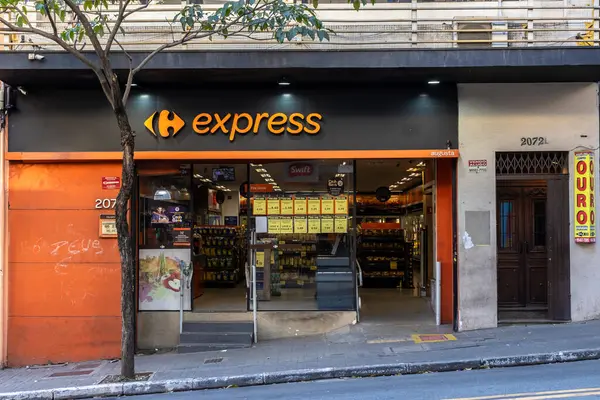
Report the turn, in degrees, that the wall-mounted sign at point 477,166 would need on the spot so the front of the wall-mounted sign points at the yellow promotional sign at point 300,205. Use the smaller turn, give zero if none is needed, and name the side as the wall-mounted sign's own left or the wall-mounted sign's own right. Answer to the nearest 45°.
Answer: approximately 90° to the wall-mounted sign's own right

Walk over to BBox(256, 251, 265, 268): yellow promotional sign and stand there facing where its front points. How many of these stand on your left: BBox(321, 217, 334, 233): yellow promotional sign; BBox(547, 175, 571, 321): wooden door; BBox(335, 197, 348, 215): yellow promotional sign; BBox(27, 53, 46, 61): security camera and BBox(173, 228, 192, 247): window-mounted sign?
3

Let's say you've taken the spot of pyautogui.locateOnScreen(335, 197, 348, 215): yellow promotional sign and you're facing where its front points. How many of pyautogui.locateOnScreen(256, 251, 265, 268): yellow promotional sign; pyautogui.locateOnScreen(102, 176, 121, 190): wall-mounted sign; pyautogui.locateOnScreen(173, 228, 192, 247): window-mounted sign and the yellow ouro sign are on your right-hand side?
3

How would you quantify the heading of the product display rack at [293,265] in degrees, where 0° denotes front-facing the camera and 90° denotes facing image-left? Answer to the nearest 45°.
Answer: approximately 0°

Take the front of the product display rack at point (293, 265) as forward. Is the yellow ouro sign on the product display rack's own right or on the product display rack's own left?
on the product display rack's own left
